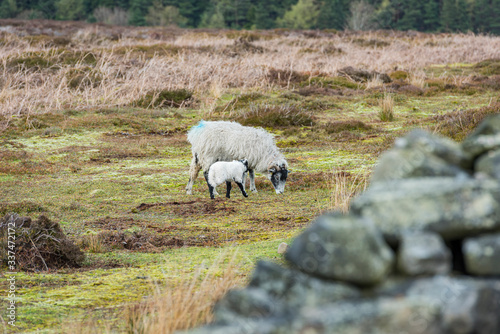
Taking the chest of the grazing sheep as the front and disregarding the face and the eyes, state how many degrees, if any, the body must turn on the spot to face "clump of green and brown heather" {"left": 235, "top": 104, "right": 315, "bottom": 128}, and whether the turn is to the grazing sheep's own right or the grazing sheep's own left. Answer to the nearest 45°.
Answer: approximately 90° to the grazing sheep's own left

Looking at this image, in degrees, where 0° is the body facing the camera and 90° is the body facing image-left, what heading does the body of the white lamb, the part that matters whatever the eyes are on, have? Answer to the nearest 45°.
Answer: approximately 270°

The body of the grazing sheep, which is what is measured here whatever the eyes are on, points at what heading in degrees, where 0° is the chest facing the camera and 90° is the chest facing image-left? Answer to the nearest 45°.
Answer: approximately 270°

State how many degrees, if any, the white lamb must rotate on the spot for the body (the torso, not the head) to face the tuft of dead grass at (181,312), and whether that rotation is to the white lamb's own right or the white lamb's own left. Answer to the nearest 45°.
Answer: approximately 90° to the white lamb's own right

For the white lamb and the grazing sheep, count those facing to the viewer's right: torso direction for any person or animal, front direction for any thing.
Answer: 2

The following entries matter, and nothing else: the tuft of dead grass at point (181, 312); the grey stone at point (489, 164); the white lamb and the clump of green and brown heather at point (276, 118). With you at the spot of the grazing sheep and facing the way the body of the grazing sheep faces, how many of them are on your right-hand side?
3

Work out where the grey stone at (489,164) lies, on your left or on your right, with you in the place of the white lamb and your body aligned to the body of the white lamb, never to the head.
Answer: on your right
